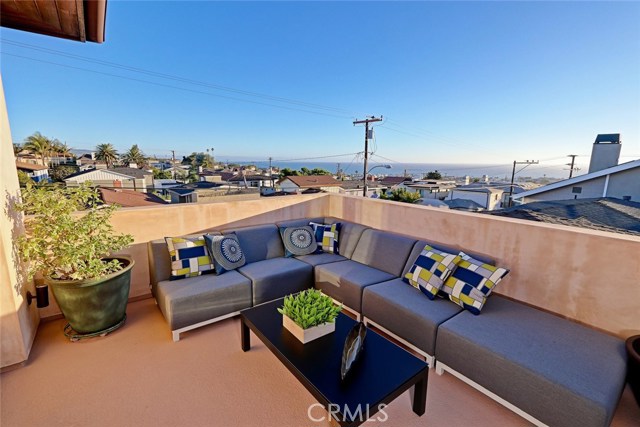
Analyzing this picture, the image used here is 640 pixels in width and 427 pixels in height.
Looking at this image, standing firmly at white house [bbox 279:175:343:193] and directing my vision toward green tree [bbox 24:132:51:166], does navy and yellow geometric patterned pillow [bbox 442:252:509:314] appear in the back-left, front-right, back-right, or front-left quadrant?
back-left

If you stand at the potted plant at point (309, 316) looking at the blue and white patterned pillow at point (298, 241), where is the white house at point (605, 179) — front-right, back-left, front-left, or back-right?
front-right

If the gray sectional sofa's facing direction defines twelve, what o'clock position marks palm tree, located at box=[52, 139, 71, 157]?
The palm tree is roughly at 4 o'clock from the gray sectional sofa.

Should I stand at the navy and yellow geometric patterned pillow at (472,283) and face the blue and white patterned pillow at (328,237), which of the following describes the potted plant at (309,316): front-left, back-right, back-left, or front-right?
front-left

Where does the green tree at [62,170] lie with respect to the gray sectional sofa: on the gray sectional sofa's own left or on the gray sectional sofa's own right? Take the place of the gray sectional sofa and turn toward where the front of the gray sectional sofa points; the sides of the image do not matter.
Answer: on the gray sectional sofa's own right

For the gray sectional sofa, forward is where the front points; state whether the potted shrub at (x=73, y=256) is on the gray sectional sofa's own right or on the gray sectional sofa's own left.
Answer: on the gray sectional sofa's own right

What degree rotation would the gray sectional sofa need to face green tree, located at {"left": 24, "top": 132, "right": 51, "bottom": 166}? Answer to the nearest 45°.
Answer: approximately 135° to its right

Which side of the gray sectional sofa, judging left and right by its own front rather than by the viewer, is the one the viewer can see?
front

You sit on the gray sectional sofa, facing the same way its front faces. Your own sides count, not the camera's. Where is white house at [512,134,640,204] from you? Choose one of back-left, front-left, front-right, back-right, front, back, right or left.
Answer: back-left

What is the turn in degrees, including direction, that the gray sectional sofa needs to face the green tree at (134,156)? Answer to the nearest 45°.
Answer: approximately 135° to its right

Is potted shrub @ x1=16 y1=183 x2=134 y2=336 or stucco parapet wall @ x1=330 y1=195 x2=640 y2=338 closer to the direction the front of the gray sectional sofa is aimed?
the potted shrub
